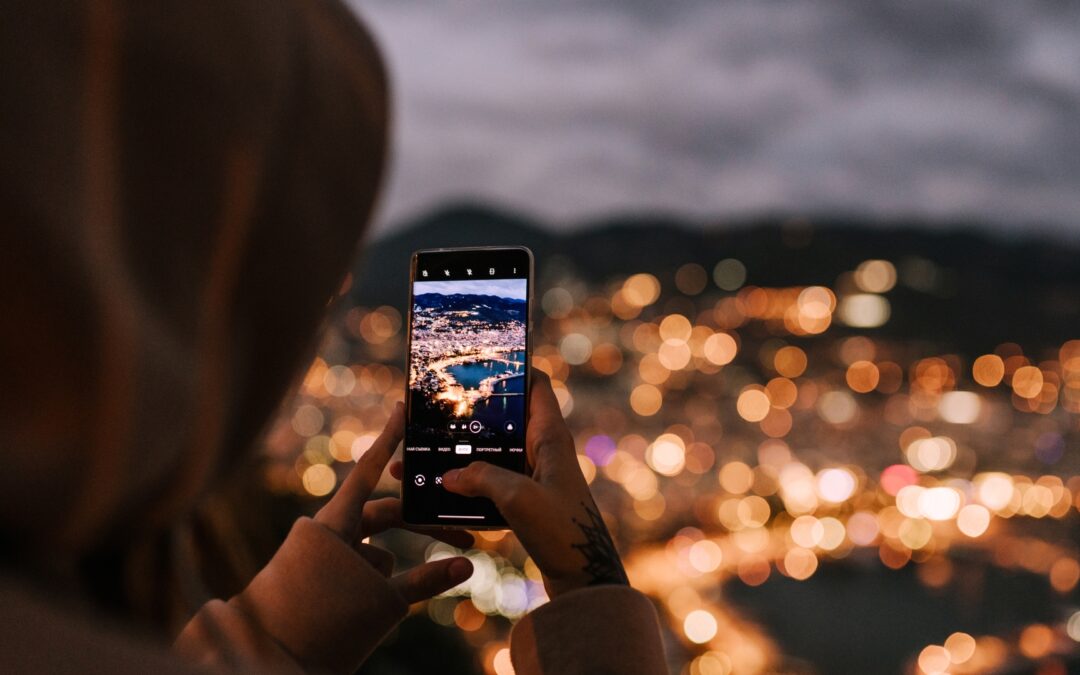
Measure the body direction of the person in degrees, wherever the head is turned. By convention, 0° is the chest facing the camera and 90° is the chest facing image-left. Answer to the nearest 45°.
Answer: approximately 225°
